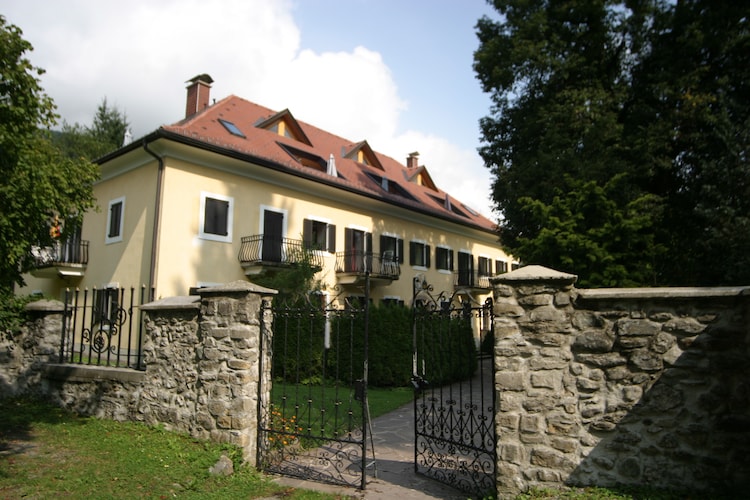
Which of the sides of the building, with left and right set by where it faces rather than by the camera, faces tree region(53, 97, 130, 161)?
back

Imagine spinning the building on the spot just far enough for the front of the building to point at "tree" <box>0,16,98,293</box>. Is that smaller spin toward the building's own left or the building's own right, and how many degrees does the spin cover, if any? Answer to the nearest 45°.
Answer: approximately 45° to the building's own right

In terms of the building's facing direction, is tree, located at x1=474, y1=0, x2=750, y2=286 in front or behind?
in front

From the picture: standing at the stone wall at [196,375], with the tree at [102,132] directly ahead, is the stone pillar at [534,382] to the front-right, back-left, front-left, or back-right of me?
back-right

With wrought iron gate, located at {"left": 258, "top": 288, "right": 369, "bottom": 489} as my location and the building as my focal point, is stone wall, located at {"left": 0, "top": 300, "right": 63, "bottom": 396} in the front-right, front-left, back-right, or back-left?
front-left

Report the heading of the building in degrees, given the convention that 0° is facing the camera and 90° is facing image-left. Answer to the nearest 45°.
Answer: approximately 315°

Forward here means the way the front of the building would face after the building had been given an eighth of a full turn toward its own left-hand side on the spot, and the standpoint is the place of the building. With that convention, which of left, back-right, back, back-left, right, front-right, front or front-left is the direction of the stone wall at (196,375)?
right

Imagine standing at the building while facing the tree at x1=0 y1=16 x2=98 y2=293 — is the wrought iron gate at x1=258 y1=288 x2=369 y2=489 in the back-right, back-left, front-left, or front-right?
front-left

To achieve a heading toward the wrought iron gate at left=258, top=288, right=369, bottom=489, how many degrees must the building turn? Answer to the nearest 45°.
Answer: approximately 45° to its right

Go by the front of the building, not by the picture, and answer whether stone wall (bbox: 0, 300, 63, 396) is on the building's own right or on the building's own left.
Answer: on the building's own right

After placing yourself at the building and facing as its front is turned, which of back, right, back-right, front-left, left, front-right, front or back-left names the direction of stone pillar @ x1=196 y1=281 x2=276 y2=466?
front-right
